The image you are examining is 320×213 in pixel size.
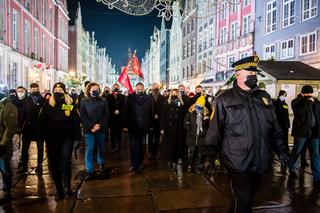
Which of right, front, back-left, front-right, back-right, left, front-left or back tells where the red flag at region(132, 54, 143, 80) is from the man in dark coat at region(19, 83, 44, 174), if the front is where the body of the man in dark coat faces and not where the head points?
back-left

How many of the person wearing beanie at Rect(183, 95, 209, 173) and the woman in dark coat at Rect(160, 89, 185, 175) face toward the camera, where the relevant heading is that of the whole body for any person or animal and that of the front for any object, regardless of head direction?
2

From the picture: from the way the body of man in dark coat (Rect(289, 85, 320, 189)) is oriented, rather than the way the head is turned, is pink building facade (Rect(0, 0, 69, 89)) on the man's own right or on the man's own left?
on the man's own right

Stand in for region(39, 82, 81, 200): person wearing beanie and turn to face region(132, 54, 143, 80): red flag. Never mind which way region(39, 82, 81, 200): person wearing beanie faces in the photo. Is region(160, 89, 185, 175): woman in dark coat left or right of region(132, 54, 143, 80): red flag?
right

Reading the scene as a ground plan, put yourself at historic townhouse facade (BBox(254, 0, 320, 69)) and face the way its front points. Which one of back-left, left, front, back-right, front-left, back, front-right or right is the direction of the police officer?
front-left

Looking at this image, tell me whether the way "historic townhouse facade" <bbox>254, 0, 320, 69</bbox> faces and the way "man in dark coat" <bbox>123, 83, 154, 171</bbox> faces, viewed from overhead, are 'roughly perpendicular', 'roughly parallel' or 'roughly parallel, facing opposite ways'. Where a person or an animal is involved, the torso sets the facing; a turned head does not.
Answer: roughly perpendicular

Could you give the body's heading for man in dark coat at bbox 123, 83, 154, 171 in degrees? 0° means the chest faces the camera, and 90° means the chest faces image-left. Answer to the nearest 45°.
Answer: approximately 0°

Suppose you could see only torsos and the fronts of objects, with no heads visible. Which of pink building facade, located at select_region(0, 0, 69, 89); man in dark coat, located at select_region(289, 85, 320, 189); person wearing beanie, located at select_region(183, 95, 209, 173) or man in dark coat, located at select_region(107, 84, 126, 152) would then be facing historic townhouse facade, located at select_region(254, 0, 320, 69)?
the pink building facade

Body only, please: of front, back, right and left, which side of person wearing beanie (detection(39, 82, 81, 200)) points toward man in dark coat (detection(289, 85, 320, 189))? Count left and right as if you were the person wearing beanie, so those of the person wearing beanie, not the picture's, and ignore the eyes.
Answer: left
